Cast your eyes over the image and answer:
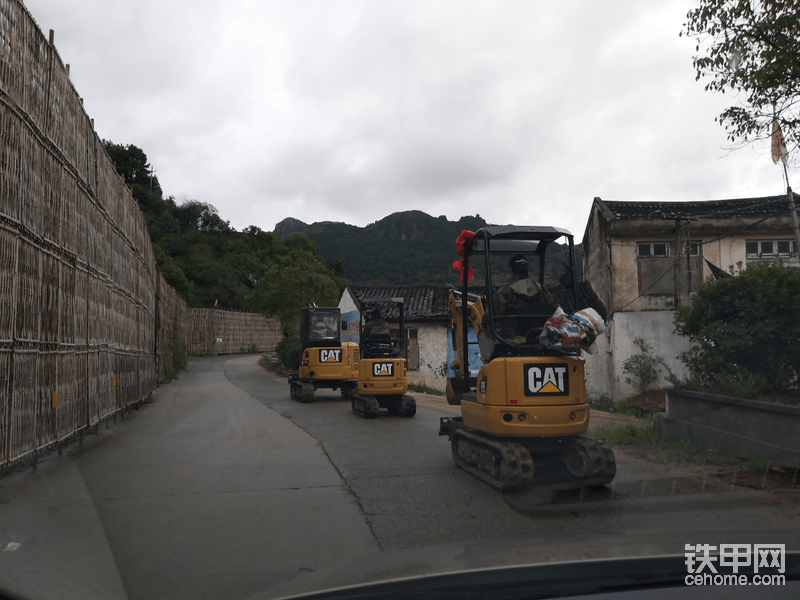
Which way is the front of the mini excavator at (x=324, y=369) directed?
away from the camera

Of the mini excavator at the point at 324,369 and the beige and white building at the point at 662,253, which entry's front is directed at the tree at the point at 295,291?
the mini excavator

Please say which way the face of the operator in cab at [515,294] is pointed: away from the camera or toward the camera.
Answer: away from the camera

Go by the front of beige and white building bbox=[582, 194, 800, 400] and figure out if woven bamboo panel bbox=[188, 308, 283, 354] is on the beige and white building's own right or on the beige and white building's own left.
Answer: on the beige and white building's own right

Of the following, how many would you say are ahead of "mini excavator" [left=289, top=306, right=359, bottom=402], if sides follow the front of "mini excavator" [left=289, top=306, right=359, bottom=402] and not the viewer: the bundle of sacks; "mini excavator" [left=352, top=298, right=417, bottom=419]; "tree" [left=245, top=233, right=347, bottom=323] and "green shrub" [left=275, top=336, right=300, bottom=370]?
2

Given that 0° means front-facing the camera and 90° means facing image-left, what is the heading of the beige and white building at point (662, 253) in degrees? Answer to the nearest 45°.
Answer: approximately 0°

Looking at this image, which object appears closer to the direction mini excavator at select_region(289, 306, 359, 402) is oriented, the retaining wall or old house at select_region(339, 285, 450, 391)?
the old house

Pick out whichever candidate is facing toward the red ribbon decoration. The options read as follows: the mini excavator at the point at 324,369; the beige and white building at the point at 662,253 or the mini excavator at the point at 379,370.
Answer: the beige and white building

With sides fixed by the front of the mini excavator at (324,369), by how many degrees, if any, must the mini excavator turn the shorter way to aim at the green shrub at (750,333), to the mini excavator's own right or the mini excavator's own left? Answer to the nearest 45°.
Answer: approximately 135° to the mini excavator's own right

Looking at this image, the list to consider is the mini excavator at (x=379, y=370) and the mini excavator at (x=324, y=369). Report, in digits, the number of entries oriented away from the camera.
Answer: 2

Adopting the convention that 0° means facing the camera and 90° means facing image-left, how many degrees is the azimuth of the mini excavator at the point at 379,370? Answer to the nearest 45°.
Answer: approximately 180°
